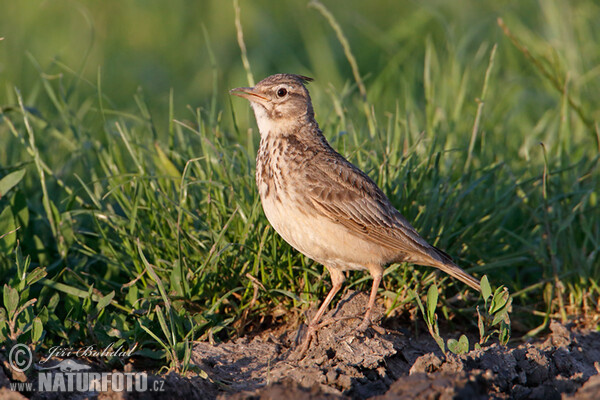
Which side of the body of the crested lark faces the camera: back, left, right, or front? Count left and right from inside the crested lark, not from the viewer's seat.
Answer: left

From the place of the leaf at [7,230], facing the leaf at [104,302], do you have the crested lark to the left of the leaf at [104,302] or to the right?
left

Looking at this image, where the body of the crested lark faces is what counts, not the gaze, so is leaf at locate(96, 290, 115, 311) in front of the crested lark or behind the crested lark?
in front

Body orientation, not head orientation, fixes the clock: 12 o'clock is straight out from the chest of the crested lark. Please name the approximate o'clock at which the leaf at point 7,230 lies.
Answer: The leaf is roughly at 12 o'clock from the crested lark.

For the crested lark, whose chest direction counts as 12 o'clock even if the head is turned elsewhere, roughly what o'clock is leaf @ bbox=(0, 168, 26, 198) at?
The leaf is roughly at 12 o'clock from the crested lark.

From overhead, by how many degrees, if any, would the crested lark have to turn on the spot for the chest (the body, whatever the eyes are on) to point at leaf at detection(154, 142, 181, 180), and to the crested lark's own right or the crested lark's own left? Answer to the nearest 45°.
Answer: approximately 45° to the crested lark's own right
